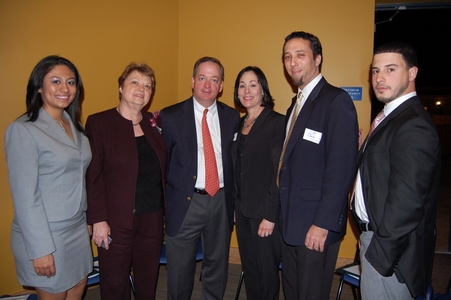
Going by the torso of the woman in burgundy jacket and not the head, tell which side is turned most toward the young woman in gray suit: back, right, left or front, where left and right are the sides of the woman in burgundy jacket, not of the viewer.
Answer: right

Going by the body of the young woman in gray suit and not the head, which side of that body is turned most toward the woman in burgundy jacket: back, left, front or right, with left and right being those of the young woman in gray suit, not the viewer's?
left

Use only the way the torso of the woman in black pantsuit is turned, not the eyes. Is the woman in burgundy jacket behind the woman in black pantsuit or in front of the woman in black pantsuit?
in front

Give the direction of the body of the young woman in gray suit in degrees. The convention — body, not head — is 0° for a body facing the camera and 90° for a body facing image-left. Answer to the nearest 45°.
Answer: approximately 315°

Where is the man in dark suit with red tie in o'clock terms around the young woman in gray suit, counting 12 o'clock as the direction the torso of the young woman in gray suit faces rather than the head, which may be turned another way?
The man in dark suit with red tie is roughly at 10 o'clock from the young woman in gray suit.

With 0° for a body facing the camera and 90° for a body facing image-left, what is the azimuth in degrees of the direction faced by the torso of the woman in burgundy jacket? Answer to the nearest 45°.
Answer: approximately 315°
